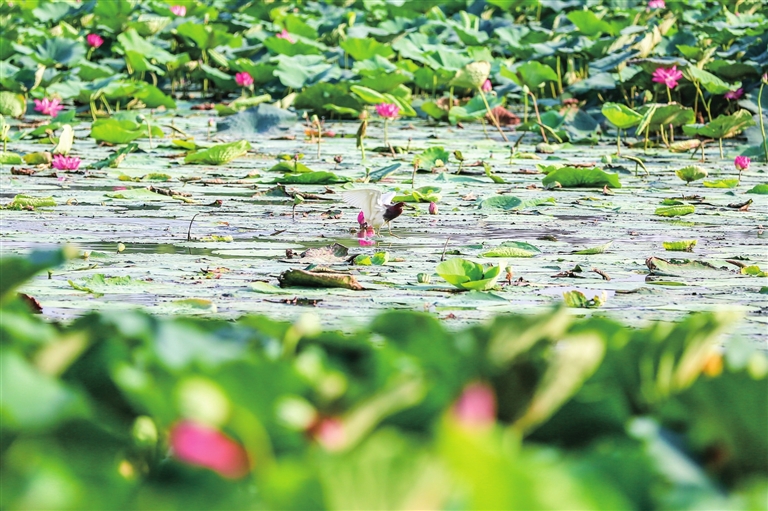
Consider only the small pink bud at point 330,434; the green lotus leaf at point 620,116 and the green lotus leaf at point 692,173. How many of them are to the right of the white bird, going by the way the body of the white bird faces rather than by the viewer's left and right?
1

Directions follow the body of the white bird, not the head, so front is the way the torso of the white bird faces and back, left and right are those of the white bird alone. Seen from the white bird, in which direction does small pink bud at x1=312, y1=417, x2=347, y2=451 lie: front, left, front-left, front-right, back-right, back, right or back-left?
right

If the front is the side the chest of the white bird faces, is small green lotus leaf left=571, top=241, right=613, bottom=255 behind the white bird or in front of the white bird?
in front

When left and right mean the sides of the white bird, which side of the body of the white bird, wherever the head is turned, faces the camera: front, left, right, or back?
right

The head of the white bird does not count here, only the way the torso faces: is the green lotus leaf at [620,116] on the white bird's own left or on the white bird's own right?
on the white bird's own left

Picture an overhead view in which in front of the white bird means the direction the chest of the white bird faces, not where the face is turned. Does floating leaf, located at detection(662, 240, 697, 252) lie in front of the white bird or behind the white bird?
in front

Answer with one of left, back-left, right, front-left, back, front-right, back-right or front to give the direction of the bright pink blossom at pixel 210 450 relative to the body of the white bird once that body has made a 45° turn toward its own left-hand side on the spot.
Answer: back-right

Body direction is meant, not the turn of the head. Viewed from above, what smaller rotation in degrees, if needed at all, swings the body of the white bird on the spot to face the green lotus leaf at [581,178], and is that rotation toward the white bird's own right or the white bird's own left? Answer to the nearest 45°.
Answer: approximately 45° to the white bird's own left

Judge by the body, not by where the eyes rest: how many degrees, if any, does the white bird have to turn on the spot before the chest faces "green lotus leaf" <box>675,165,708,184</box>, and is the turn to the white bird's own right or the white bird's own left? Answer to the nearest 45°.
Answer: approximately 45° to the white bird's own left

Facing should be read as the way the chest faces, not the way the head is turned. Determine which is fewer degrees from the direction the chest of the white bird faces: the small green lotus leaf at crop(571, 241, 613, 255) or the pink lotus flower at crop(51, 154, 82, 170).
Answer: the small green lotus leaf

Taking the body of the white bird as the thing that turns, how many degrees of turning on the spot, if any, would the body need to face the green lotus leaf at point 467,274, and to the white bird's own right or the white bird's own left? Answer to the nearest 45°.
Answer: approximately 90° to the white bird's own right
